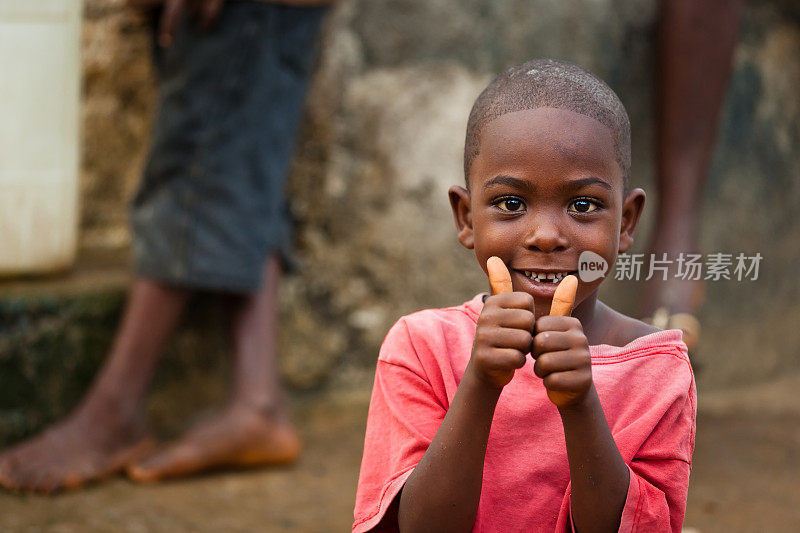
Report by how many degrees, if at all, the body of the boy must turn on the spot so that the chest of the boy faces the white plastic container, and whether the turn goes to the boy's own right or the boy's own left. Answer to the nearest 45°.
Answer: approximately 135° to the boy's own right

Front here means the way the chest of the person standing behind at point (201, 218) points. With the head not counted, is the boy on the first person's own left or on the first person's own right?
on the first person's own left

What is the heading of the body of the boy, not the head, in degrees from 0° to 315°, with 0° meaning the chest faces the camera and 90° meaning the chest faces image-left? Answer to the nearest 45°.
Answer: approximately 0°

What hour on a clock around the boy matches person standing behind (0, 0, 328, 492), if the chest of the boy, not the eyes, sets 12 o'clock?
The person standing behind is roughly at 5 o'clock from the boy.
